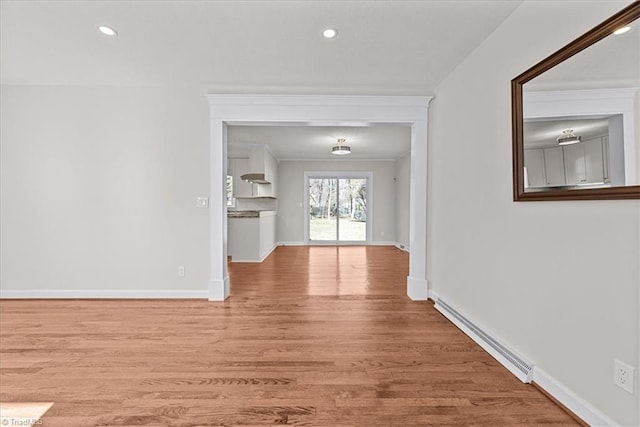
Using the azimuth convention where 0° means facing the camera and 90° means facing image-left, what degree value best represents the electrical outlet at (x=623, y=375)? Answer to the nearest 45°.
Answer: approximately 45°

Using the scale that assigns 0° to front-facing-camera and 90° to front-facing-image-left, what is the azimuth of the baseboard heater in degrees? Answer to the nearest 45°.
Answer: approximately 45°

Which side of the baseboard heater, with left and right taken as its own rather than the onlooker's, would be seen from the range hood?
right

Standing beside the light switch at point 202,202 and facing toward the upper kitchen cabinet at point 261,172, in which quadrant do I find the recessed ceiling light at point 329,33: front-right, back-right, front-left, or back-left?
back-right

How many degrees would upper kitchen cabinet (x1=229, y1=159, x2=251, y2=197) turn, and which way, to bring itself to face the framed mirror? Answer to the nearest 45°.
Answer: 0° — it already faces it
